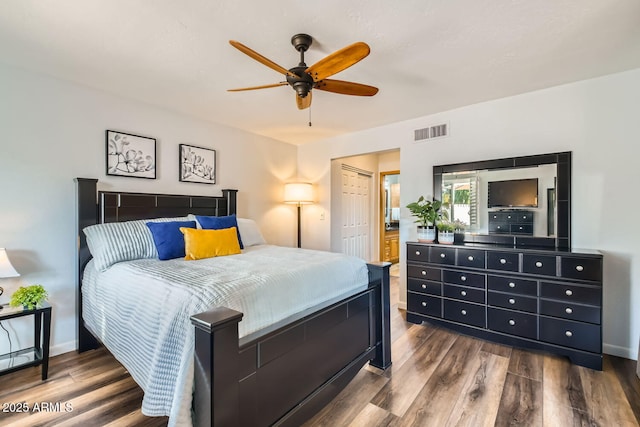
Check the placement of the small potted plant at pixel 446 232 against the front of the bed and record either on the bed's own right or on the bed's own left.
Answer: on the bed's own left

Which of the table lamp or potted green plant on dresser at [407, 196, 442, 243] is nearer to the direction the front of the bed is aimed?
the potted green plant on dresser

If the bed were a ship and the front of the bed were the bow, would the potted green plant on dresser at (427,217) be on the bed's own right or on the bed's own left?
on the bed's own left

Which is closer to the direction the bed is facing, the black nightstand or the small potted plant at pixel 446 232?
the small potted plant

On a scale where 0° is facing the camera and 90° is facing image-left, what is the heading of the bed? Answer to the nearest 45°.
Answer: approximately 315°

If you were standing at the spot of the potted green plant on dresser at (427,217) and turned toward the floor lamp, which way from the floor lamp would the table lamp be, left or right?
left
